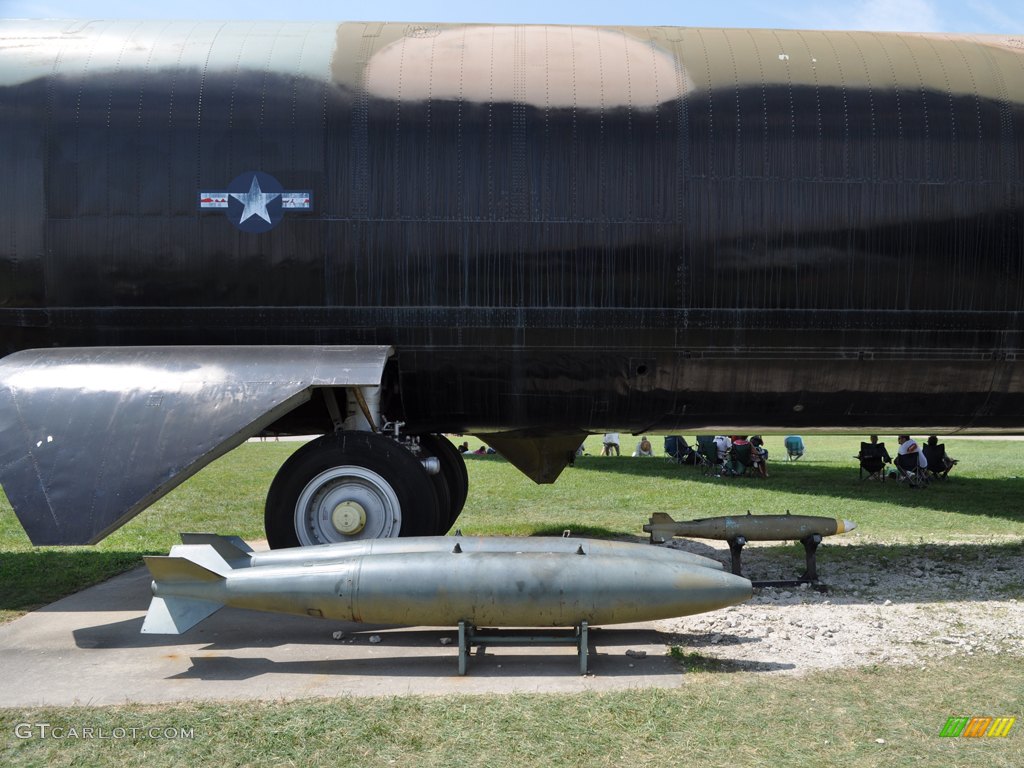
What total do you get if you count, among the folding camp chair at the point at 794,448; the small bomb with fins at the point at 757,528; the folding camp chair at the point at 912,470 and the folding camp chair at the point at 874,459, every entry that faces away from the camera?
3

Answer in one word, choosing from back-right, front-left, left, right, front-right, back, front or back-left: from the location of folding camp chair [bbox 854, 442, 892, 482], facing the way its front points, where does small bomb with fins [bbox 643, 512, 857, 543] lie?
back

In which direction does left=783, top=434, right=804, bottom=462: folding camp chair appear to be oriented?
away from the camera

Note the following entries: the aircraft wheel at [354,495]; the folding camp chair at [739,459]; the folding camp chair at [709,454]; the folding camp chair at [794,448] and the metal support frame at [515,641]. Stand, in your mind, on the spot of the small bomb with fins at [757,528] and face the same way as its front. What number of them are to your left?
3

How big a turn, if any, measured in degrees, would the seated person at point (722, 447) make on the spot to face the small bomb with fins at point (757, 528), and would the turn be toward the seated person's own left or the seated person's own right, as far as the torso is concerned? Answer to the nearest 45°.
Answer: approximately 135° to the seated person's own right

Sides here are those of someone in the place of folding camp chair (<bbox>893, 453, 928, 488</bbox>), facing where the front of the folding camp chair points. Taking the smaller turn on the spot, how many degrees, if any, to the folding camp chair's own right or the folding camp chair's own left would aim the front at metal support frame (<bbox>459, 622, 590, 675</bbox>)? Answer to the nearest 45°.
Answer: approximately 180°

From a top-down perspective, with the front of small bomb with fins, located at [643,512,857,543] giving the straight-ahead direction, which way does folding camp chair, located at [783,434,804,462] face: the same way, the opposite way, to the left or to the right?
to the left

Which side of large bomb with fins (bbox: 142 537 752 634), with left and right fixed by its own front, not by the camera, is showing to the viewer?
right

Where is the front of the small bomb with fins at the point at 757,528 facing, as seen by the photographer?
facing to the right of the viewer

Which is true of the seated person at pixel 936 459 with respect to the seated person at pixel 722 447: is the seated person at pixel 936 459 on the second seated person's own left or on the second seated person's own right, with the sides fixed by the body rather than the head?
on the second seated person's own right

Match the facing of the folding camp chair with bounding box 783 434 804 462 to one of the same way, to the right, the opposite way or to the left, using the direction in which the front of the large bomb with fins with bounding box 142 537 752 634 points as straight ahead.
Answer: to the left

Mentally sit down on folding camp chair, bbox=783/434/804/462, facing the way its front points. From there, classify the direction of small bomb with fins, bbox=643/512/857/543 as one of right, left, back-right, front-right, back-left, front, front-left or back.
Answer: back

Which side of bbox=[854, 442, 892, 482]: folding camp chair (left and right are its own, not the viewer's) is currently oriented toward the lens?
back
